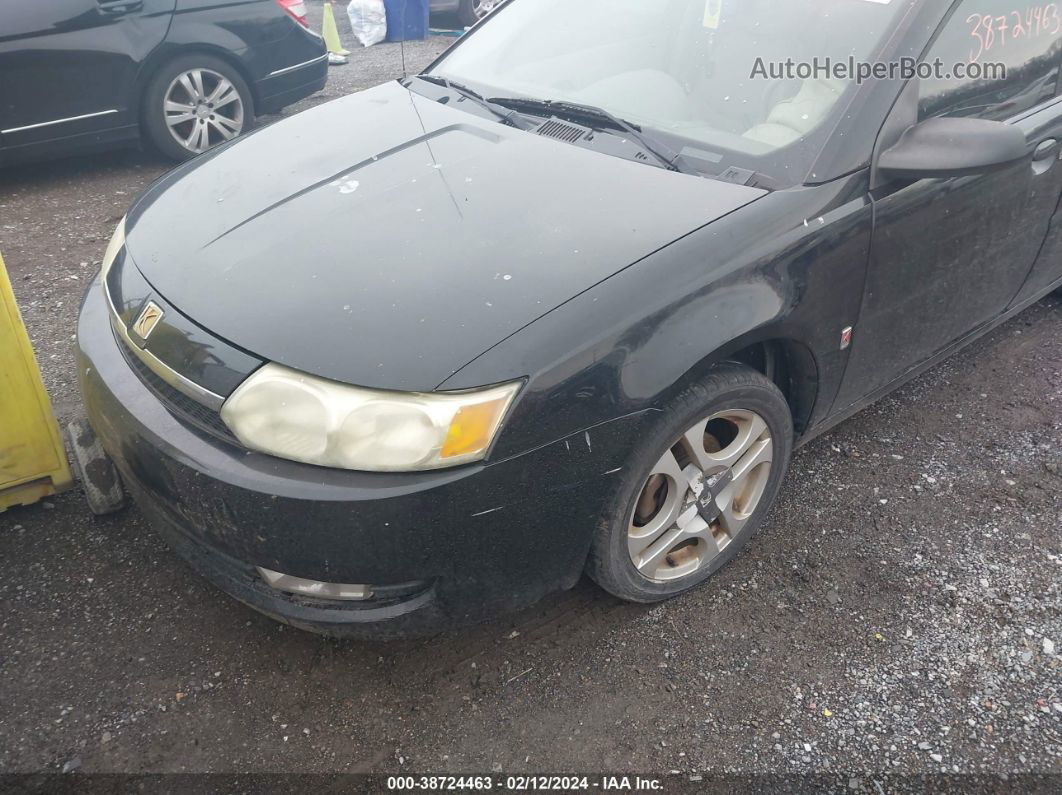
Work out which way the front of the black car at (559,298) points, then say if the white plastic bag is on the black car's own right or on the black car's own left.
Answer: on the black car's own right

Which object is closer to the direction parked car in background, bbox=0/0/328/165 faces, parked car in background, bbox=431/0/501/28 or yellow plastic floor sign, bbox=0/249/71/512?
the yellow plastic floor sign

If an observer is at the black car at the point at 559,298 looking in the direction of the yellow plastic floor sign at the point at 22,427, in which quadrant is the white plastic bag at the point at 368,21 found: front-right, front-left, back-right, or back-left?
front-right

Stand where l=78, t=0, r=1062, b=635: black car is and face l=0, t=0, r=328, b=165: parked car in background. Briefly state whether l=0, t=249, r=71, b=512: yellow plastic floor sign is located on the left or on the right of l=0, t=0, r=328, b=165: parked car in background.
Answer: left

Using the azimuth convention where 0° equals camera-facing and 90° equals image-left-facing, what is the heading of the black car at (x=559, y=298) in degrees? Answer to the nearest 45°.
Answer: approximately 45°

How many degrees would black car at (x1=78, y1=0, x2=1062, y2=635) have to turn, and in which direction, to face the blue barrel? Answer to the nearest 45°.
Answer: approximately 135° to its right

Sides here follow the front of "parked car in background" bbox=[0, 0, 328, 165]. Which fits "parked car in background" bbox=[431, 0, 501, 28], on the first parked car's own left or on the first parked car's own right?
on the first parked car's own right

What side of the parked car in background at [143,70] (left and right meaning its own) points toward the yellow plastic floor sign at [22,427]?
left

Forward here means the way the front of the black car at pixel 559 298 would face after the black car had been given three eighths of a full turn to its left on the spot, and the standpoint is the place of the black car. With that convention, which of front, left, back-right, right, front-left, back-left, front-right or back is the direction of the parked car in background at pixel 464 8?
left

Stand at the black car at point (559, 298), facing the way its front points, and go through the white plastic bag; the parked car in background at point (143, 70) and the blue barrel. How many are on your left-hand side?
0

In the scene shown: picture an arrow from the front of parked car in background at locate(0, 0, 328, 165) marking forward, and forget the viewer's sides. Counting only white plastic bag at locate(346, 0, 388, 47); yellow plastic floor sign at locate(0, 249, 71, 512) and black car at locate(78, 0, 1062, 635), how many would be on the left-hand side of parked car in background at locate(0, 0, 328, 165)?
2

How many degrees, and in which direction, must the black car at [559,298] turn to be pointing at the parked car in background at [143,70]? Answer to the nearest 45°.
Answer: approximately 90° to its right

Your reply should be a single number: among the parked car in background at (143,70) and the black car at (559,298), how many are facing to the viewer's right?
0

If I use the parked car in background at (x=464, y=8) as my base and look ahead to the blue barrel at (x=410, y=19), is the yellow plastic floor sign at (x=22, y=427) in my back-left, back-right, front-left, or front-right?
front-left

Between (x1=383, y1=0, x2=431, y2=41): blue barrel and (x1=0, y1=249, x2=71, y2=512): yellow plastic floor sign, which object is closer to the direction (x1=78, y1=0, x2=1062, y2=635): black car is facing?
the yellow plastic floor sign

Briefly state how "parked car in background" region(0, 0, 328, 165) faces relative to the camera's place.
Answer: facing to the left of the viewer

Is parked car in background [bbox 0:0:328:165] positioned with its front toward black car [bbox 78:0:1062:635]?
no

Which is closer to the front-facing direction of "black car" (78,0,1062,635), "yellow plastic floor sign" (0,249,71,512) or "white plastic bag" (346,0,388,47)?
the yellow plastic floor sign

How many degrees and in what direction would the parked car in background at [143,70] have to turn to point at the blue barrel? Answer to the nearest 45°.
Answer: approximately 135° to its right

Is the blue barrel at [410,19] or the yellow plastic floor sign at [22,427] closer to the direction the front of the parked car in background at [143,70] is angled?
the yellow plastic floor sign
